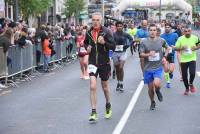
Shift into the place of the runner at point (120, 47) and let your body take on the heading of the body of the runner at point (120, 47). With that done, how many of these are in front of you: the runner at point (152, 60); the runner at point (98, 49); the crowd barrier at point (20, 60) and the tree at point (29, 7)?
2

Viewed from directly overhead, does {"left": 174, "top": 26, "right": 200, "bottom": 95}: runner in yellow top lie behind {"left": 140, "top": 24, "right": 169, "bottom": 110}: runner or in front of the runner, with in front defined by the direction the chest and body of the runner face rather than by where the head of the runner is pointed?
behind

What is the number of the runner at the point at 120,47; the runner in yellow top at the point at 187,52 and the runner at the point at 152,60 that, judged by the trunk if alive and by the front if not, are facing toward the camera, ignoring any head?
3

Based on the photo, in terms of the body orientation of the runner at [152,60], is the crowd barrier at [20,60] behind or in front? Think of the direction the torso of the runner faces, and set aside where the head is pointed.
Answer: behind

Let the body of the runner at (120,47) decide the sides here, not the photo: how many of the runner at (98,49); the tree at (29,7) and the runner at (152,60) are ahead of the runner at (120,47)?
2

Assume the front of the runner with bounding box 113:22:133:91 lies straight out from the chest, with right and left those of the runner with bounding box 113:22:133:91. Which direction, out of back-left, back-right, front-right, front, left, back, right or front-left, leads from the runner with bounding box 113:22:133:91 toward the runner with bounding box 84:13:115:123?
front

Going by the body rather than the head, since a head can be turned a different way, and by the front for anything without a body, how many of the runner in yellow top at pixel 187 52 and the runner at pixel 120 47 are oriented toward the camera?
2

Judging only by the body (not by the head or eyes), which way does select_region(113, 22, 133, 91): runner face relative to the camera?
toward the camera

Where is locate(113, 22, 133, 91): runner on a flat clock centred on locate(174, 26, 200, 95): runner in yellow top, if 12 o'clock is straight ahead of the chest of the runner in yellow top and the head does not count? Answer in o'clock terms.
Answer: The runner is roughly at 4 o'clock from the runner in yellow top.

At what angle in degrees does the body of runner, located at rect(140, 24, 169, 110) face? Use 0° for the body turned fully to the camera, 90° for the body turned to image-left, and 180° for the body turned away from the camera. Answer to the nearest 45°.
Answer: approximately 0°

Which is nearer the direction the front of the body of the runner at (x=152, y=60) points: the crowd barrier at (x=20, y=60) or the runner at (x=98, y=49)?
the runner

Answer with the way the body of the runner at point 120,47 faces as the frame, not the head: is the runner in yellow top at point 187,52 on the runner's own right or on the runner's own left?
on the runner's own left

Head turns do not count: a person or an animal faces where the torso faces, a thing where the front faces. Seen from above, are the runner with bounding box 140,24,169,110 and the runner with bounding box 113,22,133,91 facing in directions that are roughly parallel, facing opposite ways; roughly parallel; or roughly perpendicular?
roughly parallel
